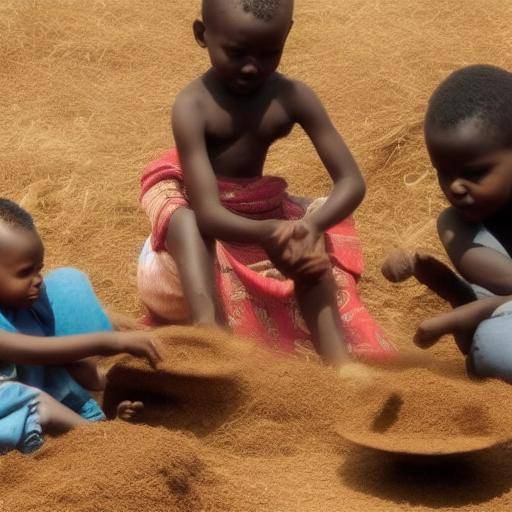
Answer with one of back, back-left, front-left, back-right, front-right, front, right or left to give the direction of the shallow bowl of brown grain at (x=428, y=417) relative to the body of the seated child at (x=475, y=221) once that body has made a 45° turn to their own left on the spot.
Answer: front

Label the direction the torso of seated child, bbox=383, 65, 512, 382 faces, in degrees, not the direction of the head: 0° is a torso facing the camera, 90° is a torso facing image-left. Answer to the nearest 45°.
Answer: approximately 45°

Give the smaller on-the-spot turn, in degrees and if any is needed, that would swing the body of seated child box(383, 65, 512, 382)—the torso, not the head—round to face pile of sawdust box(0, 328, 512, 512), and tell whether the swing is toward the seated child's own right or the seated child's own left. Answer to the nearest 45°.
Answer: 0° — they already face it

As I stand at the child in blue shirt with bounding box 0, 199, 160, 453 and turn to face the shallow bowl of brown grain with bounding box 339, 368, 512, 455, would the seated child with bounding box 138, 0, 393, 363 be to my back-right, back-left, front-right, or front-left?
front-left

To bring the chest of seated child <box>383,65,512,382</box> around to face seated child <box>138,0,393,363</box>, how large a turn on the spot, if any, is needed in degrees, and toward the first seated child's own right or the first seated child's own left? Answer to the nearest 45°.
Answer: approximately 45° to the first seated child's own right

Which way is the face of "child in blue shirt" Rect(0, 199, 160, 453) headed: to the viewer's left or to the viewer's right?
to the viewer's right

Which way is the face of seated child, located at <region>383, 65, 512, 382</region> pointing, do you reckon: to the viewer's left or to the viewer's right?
to the viewer's left

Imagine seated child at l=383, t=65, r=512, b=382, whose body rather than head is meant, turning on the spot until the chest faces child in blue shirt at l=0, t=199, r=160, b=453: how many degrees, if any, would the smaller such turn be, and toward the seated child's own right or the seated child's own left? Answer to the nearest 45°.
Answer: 0° — they already face them
